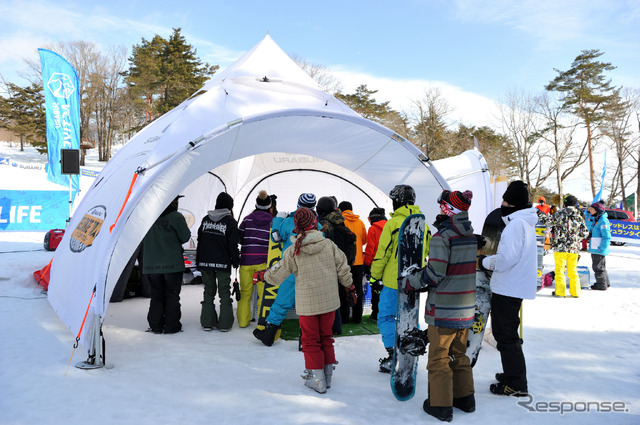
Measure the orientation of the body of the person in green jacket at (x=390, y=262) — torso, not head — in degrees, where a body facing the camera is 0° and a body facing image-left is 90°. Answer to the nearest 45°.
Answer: approximately 135°

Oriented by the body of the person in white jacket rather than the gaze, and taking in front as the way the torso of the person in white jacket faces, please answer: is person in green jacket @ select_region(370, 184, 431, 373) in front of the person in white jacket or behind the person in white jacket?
in front

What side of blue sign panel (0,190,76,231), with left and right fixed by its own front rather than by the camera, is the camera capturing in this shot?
front

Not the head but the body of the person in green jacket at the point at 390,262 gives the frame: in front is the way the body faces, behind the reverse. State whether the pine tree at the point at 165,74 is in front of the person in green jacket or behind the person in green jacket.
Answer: in front

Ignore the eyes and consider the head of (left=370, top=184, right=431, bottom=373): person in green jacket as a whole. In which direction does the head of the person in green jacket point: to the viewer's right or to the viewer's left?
to the viewer's left

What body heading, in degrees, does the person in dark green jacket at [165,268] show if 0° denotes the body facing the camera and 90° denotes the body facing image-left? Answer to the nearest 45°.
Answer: approximately 225°

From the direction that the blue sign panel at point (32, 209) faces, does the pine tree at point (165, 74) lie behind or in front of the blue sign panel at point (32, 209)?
behind

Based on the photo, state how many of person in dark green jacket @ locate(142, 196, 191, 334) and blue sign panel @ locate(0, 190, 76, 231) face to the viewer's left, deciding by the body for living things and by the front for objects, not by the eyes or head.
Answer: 0

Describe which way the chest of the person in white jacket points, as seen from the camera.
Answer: to the viewer's left

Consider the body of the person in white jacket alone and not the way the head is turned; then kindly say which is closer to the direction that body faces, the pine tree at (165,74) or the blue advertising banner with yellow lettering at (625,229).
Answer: the pine tree

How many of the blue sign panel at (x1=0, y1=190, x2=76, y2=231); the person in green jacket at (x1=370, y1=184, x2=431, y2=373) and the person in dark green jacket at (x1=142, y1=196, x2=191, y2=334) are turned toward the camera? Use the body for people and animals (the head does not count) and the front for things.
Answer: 1

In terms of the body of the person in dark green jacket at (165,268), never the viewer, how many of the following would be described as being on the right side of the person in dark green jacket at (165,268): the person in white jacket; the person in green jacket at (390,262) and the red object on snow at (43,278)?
2

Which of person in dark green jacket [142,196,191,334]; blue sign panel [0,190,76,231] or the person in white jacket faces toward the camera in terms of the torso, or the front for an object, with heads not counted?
the blue sign panel

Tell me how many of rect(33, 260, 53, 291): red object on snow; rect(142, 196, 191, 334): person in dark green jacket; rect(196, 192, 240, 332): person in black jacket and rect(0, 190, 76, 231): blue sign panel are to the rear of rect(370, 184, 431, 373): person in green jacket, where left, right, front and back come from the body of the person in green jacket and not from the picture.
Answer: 0

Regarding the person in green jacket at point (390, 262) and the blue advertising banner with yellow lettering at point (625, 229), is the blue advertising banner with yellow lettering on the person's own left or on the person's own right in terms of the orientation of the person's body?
on the person's own right

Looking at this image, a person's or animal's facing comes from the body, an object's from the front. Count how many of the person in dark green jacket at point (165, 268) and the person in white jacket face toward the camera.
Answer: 0
